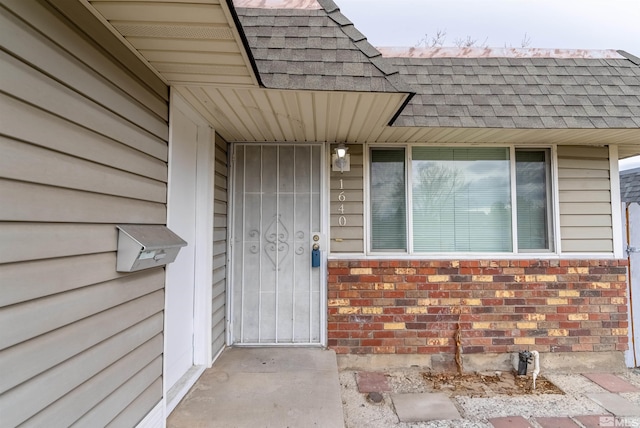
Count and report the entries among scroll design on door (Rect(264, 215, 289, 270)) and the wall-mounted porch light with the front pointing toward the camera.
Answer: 2

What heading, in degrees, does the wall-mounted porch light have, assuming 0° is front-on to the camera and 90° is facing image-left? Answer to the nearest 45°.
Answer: approximately 0°

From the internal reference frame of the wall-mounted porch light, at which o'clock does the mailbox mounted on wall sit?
The mailbox mounted on wall is roughly at 1 o'clock from the wall-mounted porch light.

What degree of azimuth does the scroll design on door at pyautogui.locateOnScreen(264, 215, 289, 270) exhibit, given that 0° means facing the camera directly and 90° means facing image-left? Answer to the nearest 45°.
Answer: approximately 0°

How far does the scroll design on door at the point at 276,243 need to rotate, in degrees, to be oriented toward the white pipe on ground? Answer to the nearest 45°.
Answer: approximately 90° to its left

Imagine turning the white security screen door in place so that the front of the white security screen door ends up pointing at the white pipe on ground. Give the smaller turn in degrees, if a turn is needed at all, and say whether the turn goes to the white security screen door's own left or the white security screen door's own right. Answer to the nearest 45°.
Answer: approximately 90° to the white security screen door's own left

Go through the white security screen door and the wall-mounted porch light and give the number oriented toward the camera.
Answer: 2
